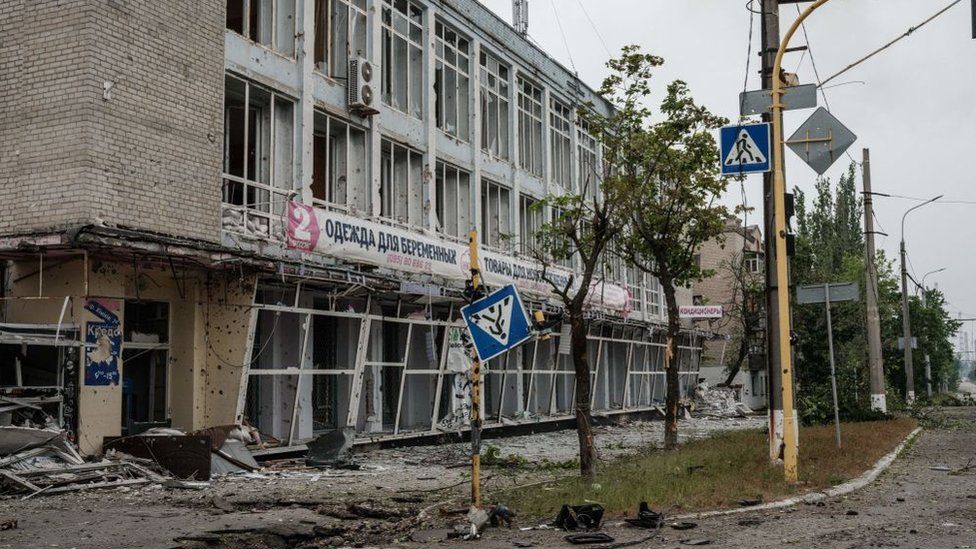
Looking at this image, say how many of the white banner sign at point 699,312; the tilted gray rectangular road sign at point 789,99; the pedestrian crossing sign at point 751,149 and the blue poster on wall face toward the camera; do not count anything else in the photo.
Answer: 3

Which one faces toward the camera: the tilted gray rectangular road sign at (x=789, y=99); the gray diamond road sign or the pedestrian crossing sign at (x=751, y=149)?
the pedestrian crossing sign

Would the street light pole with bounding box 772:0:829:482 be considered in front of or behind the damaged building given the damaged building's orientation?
in front

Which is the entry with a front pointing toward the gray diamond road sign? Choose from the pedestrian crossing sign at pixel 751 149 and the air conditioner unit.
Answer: the air conditioner unit

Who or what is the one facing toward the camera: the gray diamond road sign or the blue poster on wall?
the blue poster on wall

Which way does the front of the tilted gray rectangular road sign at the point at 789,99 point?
away from the camera

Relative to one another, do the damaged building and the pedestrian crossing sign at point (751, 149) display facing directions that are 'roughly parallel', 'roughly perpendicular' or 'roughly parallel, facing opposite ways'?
roughly perpendicular

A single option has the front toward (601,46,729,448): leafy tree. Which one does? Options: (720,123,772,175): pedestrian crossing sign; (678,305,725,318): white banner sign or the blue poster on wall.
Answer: the white banner sign

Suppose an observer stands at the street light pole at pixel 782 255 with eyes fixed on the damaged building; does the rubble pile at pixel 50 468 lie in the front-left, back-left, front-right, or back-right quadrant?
front-left

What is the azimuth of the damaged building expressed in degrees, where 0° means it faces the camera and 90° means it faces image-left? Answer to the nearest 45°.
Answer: approximately 315°

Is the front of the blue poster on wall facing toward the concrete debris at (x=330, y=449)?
no

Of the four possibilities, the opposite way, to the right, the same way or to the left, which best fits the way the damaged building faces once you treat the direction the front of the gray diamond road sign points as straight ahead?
to the right

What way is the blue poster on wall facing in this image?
toward the camera

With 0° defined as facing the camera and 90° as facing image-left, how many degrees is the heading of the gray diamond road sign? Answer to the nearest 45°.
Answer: approximately 180°

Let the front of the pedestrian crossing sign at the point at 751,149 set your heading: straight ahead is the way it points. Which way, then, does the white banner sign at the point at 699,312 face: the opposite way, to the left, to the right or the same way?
the same way

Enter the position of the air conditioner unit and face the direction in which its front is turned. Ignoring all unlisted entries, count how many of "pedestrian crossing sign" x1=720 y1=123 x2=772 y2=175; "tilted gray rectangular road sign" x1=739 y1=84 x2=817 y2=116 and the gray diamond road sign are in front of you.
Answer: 3

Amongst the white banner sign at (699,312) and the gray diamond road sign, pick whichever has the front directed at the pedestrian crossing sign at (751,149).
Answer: the white banner sign

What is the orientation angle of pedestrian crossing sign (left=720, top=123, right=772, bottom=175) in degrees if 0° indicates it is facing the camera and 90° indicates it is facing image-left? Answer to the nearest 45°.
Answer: approximately 0°

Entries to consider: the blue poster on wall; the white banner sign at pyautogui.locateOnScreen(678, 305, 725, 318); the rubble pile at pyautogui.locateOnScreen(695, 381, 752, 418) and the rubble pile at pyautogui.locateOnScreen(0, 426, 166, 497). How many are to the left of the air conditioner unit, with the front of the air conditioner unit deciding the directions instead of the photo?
2
